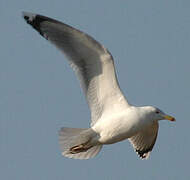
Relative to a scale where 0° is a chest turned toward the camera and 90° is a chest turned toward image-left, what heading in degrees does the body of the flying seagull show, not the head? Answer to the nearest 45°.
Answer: approximately 270°
